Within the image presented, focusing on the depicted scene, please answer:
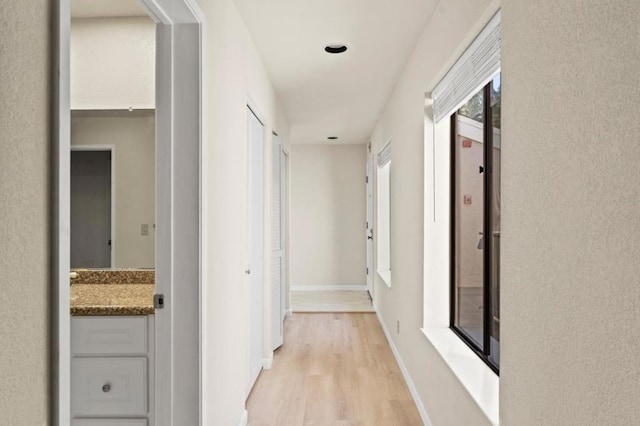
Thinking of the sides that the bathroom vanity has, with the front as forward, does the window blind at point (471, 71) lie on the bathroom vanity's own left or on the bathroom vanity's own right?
on the bathroom vanity's own left

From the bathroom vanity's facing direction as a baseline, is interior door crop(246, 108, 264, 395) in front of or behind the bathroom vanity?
behind

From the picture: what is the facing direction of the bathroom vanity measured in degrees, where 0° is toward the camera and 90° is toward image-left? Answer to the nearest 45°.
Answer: approximately 0°

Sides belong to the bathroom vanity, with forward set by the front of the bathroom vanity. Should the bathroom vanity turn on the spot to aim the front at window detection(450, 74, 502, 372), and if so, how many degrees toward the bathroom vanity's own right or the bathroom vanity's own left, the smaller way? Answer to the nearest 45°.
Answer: approximately 90° to the bathroom vanity's own left
